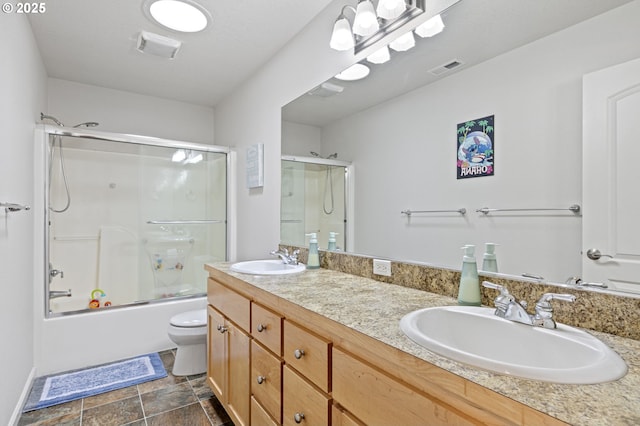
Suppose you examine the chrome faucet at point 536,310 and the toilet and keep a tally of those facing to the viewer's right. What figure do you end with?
0

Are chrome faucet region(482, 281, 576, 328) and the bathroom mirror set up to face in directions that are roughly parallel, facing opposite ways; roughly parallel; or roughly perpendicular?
roughly parallel

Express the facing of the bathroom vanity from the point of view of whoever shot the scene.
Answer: facing the viewer and to the left of the viewer

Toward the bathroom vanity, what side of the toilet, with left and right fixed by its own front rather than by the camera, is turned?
left

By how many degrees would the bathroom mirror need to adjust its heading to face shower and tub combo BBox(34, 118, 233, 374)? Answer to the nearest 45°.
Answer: approximately 45° to its right

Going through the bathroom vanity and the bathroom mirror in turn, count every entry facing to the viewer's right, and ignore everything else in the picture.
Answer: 0

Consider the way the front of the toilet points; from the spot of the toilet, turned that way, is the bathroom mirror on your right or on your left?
on your left

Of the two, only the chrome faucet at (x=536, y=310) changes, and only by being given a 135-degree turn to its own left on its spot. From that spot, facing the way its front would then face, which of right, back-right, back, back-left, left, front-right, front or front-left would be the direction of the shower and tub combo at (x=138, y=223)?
back

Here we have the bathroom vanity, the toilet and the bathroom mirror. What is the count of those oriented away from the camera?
0
